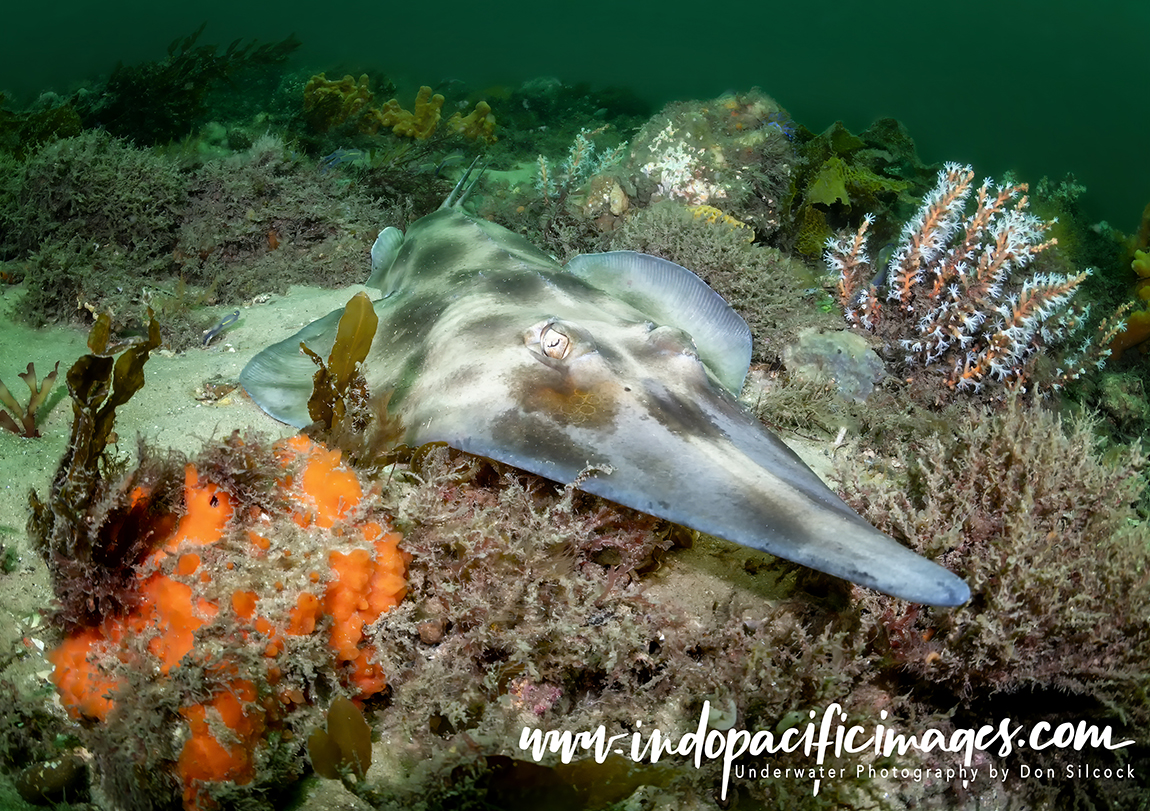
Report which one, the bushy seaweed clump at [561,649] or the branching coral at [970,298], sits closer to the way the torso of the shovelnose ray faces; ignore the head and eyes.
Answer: the bushy seaweed clump

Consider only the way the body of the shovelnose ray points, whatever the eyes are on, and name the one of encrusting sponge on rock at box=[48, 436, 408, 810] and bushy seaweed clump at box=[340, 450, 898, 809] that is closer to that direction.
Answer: the bushy seaweed clump

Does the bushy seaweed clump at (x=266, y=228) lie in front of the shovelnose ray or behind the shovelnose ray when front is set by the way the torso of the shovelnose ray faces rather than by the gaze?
behind

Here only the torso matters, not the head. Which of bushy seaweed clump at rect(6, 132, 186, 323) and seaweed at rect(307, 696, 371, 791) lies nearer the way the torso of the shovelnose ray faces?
the seaweed

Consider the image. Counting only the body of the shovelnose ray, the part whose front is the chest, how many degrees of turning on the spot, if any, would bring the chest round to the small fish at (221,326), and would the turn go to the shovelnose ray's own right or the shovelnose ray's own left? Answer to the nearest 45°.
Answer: approximately 180°

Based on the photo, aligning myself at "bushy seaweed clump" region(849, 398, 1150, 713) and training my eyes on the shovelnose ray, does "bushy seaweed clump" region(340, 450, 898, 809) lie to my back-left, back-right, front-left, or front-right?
front-left

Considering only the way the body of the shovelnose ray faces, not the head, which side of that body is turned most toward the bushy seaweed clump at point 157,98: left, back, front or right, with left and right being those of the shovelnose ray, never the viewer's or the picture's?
back

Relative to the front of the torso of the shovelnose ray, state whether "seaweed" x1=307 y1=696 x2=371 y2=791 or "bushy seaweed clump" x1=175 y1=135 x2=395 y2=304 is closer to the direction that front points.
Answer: the seaweed

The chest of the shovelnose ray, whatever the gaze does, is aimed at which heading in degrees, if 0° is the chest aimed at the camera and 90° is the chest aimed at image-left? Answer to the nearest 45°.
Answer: approximately 315°

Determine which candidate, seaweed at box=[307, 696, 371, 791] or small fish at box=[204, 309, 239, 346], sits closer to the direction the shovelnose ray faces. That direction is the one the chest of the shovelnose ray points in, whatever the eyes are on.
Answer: the seaweed

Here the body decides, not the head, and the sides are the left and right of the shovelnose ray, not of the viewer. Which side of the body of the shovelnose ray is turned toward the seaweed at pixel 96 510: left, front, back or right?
right

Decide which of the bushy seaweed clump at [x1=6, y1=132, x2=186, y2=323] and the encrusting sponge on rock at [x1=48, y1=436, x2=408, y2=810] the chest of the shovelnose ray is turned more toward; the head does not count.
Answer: the encrusting sponge on rock
